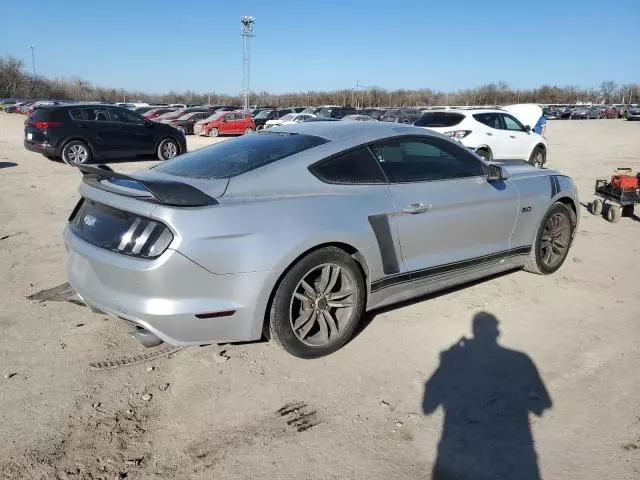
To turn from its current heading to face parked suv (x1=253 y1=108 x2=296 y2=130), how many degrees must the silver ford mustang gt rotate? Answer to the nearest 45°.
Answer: approximately 45° to its left

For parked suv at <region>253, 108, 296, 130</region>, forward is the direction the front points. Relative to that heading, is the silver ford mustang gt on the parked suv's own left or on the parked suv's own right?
on the parked suv's own left

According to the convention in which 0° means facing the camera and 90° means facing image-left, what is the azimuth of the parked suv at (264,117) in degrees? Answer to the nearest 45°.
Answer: approximately 45°

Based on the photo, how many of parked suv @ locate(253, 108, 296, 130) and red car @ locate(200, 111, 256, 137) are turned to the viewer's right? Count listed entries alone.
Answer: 0

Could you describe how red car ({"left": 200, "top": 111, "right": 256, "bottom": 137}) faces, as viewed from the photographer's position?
facing the viewer and to the left of the viewer

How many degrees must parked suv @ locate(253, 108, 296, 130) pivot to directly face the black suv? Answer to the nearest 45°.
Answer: approximately 45° to its left

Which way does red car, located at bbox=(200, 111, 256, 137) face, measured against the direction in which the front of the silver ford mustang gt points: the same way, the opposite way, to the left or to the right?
the opposite way

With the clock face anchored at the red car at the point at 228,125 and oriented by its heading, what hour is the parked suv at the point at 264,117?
The parked suv is roughly at 5 o'clock from the red car.

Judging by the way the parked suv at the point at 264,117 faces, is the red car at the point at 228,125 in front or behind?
in front

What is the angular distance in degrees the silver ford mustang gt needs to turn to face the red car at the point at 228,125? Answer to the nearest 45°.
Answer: approximately 45° to its left

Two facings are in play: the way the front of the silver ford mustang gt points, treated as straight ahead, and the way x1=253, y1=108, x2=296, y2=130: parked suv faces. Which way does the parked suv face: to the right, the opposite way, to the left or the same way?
the opposite way

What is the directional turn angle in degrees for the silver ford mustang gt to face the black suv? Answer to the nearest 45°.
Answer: approximately 90° to its left

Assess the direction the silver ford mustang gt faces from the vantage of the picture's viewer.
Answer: facing away from the viewer and to the right of the viewer
